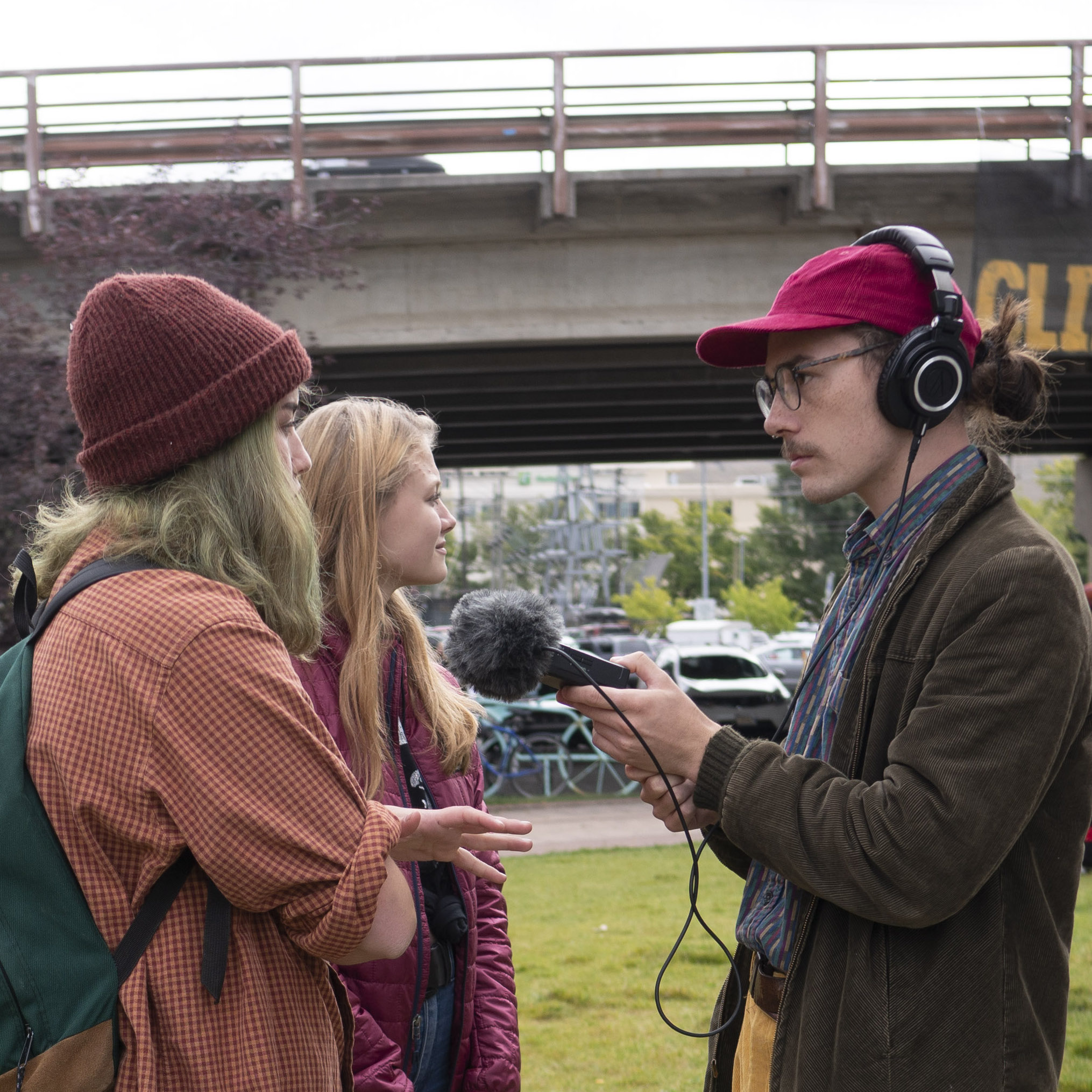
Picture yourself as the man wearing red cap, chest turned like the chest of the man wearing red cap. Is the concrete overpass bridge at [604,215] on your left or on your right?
on your right

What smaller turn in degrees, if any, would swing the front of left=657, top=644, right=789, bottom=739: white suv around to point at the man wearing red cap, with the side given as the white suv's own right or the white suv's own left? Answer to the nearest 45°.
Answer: approximately 45° to the white suv's own right

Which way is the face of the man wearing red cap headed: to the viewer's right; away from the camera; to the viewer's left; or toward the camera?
to the viewer's left

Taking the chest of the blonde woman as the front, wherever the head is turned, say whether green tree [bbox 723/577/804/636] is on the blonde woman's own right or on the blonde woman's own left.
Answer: on the blonde woman's own left

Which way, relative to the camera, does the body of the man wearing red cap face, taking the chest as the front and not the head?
to the viewer's left

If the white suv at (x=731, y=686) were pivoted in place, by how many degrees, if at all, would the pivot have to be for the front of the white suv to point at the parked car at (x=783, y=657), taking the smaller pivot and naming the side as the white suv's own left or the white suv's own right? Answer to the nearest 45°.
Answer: approximately 135° to the white suv's own left

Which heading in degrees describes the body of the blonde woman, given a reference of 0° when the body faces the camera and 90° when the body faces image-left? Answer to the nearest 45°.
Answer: approximately 315°

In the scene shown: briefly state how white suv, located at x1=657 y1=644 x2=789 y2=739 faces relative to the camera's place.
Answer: facing the viewer and to the right of the viewer

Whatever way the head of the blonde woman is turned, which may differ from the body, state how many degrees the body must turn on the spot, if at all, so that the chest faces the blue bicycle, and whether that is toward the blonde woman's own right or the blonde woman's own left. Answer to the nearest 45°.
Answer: approximately 135° to the blonde woman's own left

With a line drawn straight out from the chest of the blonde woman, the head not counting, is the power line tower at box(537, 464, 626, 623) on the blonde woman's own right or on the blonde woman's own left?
on the blonde woman's own left

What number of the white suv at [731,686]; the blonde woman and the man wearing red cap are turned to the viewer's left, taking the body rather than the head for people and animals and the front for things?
1

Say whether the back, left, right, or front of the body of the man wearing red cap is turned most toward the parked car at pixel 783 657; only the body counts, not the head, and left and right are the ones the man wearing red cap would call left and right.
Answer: right

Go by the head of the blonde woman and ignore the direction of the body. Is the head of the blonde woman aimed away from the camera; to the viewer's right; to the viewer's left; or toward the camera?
to the viewer's right
